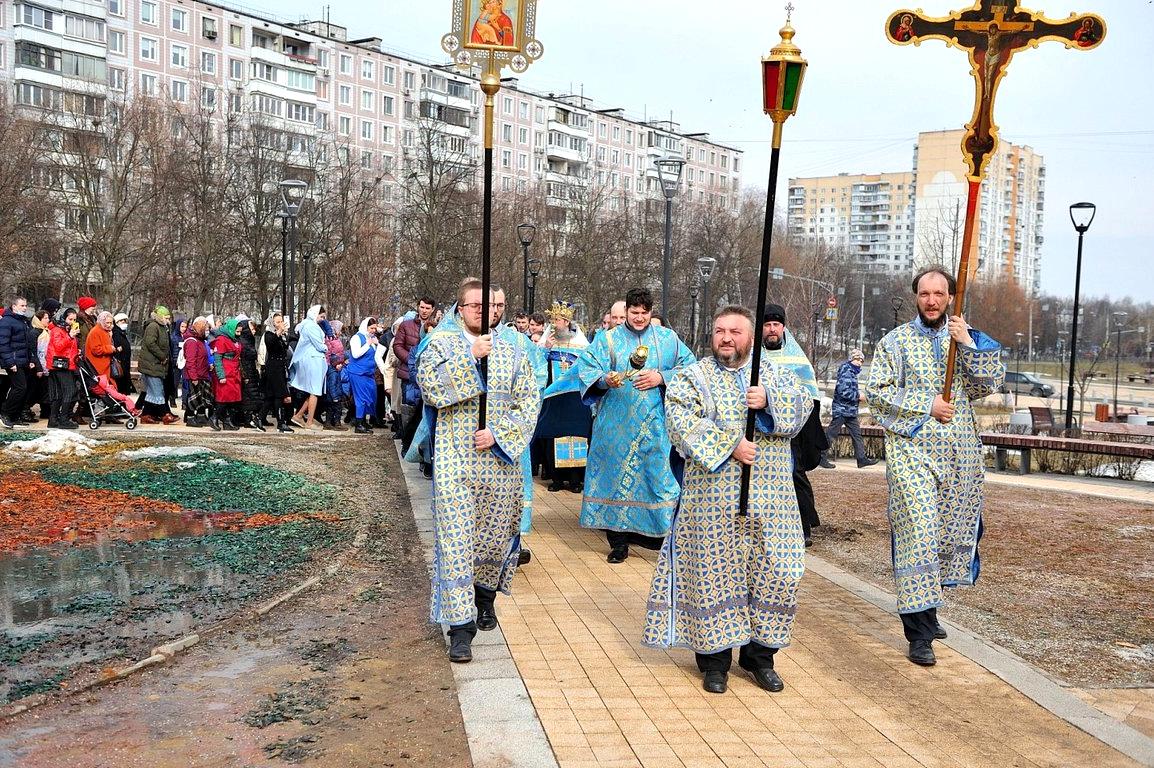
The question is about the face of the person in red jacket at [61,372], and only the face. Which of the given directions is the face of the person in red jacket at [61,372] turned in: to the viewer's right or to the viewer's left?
to the viewer's right

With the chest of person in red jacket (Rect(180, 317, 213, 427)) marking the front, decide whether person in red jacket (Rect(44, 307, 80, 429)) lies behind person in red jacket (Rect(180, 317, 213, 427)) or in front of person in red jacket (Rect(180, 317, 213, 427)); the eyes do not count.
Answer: behind

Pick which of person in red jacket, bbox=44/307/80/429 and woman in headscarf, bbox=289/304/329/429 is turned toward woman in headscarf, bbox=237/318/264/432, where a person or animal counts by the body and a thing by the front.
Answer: the person in red jacket

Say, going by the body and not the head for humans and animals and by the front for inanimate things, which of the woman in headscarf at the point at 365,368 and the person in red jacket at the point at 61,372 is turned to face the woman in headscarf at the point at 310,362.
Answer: the person in red jacket

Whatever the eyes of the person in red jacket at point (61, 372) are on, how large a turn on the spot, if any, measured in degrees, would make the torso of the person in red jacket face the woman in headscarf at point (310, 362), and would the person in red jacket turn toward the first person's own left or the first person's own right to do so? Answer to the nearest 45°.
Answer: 0° — they already face them

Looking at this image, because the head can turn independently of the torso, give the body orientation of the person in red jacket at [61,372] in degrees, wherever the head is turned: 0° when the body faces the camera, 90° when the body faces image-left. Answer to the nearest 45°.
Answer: approximately 270°

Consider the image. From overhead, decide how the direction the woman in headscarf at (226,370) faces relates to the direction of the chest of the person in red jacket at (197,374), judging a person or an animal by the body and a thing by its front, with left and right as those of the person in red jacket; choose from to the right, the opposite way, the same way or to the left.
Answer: the same way

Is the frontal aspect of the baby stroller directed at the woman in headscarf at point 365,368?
yes

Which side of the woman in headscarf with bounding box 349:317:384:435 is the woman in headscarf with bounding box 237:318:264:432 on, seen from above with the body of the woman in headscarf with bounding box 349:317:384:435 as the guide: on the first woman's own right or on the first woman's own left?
on the first woman's own right

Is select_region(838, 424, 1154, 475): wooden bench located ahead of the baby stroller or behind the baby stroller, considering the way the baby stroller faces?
ahead

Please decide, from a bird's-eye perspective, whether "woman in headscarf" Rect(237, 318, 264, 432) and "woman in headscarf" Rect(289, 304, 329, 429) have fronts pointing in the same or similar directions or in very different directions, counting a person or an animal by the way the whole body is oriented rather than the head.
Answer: same or similar directions
